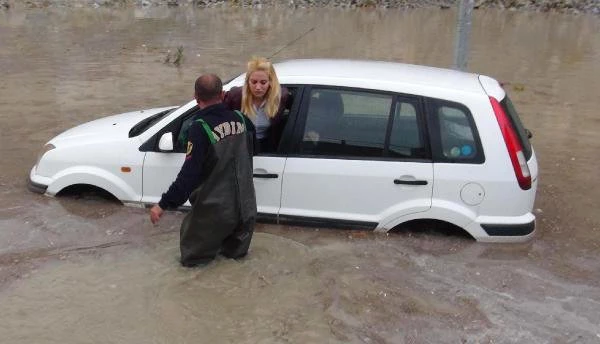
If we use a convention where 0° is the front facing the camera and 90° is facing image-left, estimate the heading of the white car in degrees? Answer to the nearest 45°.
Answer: approximately 90°

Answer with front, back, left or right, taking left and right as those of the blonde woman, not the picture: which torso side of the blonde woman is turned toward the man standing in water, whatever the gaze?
front

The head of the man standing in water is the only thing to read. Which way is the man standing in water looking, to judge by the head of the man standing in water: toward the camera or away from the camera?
away from the camera

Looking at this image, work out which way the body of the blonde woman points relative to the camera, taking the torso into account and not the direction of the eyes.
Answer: toward the camera
